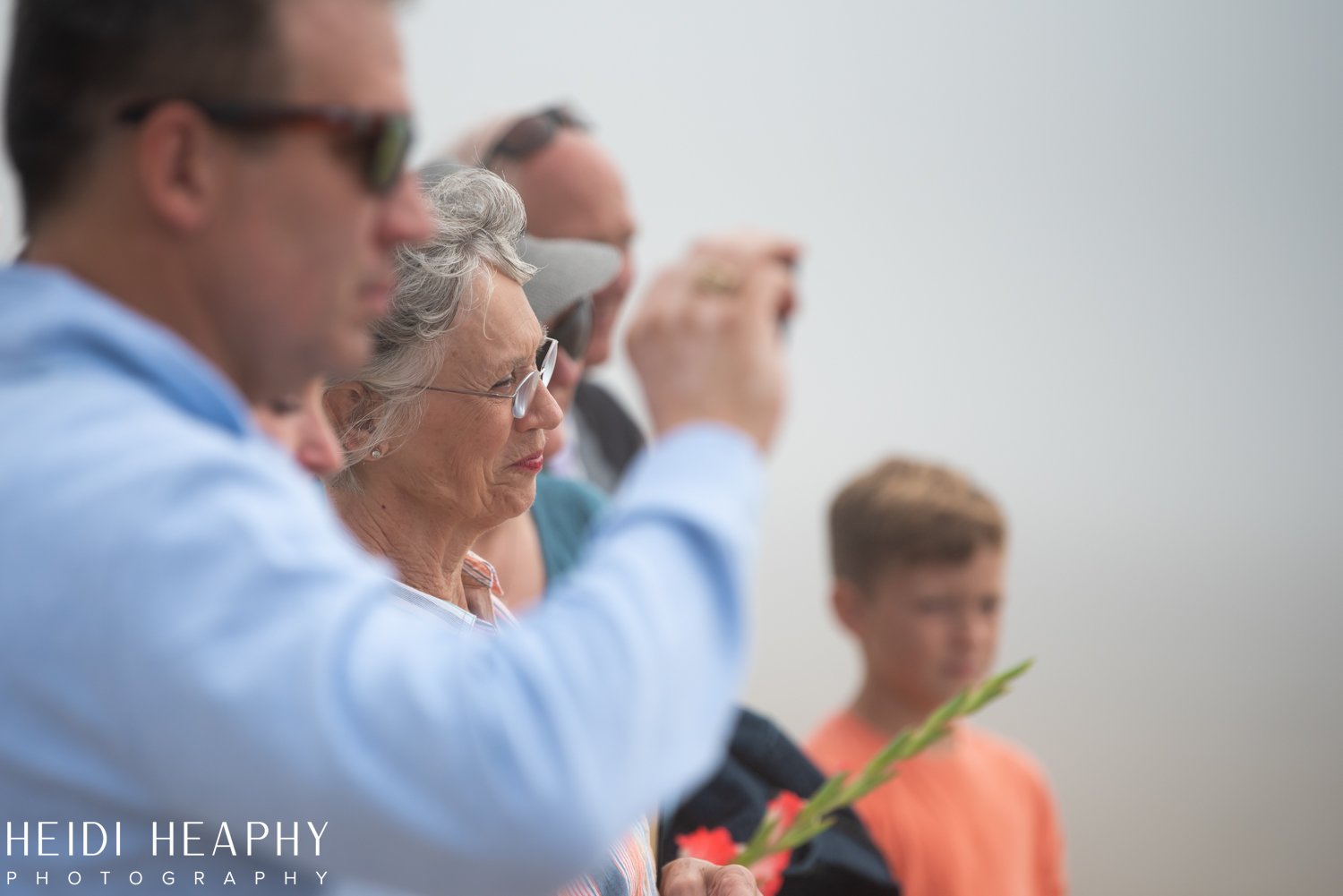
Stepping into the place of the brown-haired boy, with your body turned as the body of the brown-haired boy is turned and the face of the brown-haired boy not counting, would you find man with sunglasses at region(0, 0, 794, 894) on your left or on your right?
on your right

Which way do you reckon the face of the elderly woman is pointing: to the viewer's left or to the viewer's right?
to the viewer's right

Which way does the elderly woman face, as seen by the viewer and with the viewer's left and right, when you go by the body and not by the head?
facing to the right of the viewer

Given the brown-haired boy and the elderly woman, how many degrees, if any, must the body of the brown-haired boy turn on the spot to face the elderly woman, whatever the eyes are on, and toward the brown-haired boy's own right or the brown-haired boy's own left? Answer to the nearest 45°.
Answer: approximately 45° to the brown-haired boy's own right

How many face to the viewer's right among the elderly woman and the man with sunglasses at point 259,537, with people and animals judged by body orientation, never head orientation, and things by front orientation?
2

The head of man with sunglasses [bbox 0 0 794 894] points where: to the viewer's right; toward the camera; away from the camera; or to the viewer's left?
to the viewer's right

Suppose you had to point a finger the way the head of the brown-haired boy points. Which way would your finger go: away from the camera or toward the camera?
toward the camera

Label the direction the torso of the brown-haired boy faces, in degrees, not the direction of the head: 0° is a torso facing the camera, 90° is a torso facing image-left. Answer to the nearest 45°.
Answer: approximately 315°

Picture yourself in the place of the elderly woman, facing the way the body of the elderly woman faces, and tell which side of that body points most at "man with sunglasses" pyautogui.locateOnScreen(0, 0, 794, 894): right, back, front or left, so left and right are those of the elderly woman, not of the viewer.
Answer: right

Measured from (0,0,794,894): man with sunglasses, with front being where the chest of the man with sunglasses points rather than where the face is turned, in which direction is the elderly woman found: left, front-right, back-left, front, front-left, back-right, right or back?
left

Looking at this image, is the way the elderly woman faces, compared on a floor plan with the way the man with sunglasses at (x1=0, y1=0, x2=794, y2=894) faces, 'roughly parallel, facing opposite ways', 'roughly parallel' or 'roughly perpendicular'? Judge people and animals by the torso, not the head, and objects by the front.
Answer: roughly parallel

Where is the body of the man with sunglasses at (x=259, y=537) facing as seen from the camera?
to the viewer's right

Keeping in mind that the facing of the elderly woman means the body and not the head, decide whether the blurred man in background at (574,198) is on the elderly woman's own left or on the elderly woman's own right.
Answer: on the elderly woman's own left

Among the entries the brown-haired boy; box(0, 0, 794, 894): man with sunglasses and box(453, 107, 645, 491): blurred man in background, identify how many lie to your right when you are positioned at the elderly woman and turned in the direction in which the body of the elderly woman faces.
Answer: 1
